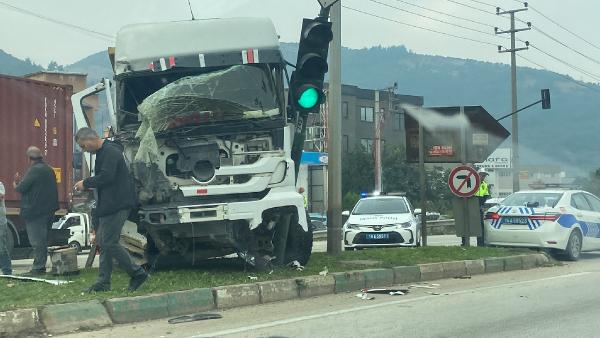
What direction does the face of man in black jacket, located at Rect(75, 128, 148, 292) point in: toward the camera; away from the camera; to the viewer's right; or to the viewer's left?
to the viewer's left

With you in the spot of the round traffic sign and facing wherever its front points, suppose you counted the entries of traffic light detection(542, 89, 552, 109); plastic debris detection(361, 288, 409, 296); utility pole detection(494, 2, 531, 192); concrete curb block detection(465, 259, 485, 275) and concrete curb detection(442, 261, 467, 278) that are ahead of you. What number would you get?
3

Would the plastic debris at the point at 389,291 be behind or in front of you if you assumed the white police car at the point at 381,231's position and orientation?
in front

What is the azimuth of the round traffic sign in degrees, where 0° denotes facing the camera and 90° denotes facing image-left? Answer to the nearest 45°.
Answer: approximately 0°

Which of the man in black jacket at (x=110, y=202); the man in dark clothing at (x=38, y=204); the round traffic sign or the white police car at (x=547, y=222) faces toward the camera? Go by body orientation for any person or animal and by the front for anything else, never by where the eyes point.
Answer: the round traffic sign

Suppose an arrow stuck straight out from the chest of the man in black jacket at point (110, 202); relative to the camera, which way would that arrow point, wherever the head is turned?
to the viewer's left
